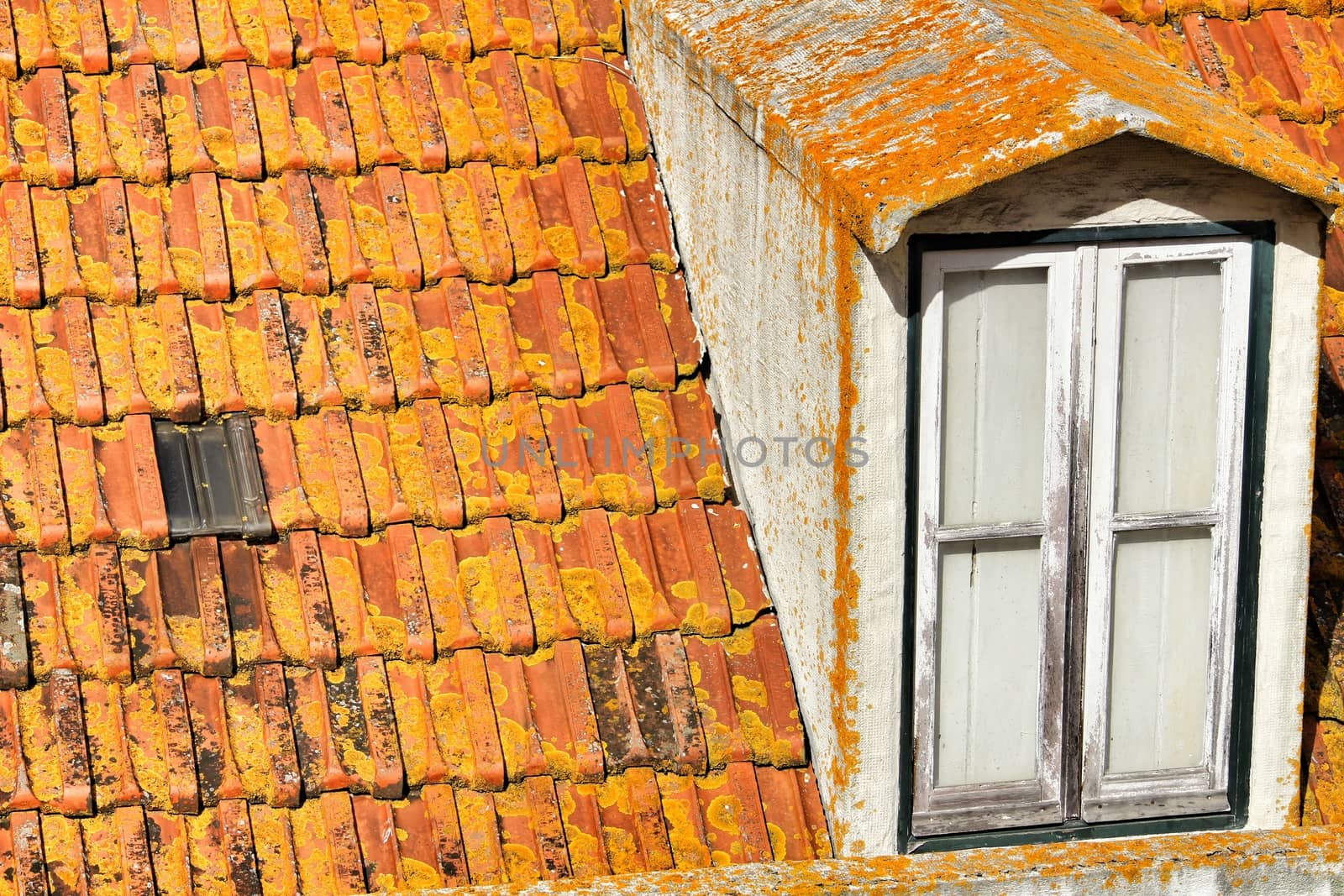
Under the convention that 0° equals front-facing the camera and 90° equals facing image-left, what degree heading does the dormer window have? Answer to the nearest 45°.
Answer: approximately 0°

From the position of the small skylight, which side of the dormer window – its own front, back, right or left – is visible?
right
